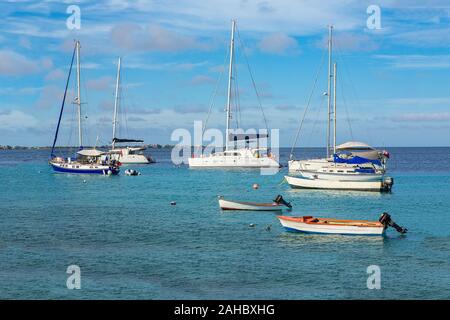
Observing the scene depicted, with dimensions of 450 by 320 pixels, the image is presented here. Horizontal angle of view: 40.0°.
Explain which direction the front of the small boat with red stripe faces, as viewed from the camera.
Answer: facing to the left of the viewer
